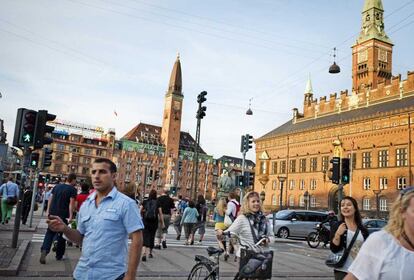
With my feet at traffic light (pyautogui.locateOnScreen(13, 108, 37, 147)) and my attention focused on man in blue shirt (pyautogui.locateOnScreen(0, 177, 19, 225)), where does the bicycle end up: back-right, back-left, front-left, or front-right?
back-right

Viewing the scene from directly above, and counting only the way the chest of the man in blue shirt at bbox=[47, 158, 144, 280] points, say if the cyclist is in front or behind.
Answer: behind

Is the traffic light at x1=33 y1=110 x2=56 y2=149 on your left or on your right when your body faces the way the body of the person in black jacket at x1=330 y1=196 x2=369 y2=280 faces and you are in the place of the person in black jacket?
on your right

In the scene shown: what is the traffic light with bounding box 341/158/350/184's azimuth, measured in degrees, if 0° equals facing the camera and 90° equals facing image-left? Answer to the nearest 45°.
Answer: approximately 0°

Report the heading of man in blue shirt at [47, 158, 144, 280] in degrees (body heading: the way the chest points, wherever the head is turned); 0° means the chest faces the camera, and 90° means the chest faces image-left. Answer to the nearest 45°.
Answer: approximately 45°

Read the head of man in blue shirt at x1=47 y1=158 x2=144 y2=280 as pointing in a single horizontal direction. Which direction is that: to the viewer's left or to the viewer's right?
to the viewer's left

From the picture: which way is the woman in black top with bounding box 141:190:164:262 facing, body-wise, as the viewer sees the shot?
away from the camera
